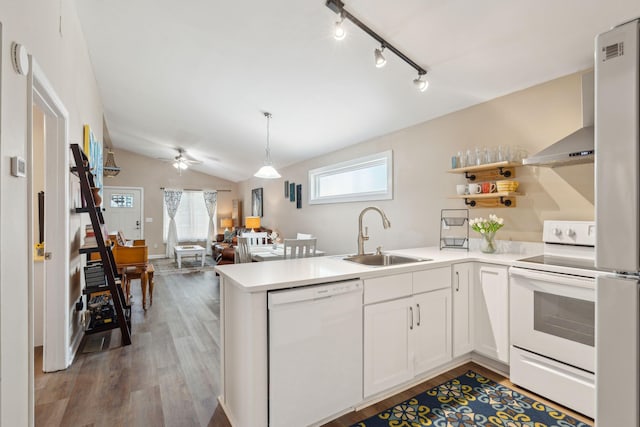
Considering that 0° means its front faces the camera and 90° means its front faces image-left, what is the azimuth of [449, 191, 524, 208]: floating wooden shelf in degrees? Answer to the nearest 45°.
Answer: approximately 45°

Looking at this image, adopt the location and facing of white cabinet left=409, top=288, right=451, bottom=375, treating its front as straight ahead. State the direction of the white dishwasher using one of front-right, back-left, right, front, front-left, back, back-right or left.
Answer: right

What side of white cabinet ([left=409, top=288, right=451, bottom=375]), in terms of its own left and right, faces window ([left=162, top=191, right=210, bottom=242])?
back

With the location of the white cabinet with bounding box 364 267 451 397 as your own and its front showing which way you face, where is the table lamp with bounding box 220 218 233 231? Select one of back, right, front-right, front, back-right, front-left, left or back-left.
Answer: back

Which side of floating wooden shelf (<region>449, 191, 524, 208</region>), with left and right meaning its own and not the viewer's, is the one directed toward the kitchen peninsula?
front

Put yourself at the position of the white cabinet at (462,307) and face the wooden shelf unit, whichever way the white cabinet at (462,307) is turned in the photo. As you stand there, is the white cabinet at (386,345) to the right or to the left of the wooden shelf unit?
left

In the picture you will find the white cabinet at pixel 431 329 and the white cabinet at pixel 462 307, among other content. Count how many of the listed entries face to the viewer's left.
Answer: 0

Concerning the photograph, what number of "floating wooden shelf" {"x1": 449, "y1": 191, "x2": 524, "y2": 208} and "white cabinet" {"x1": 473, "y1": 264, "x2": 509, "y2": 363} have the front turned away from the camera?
0

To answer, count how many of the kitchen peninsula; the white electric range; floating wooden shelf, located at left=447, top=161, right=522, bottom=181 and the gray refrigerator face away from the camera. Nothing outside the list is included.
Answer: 0
